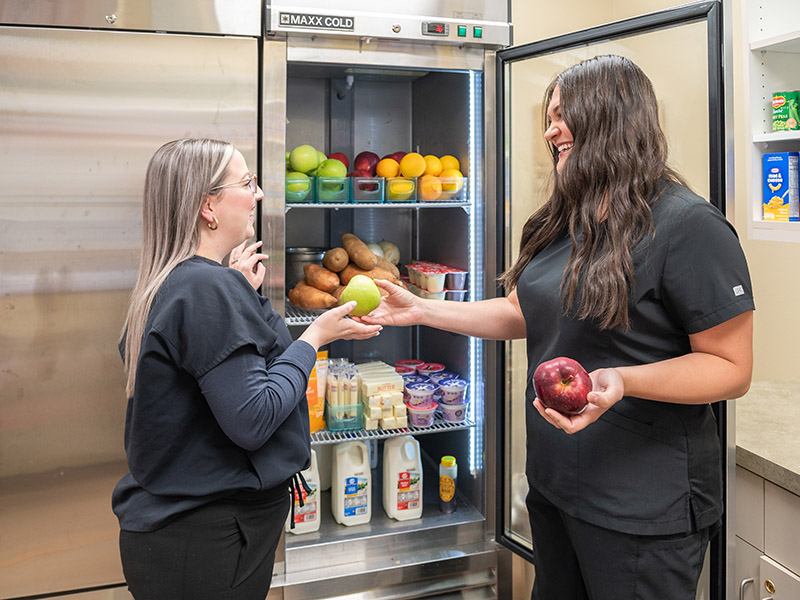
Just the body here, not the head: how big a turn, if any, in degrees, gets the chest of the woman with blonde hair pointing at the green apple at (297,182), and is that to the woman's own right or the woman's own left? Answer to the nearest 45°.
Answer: approximately 90° to the woman's own left

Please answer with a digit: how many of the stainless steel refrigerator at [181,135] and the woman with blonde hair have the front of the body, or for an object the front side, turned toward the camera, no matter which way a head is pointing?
1

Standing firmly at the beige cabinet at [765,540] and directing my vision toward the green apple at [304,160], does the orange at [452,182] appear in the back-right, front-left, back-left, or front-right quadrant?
front-right

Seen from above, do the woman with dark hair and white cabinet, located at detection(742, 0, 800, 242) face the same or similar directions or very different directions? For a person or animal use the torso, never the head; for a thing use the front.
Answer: same or similar directions

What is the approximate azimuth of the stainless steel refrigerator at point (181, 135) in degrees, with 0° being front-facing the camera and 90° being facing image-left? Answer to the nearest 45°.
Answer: approximately 0°

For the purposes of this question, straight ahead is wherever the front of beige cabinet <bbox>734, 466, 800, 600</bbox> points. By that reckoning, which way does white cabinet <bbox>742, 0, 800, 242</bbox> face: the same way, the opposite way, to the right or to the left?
the same way

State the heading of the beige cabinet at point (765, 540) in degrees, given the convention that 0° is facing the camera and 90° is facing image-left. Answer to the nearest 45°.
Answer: approximately 45°

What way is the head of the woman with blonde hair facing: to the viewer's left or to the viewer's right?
to the viewer's right

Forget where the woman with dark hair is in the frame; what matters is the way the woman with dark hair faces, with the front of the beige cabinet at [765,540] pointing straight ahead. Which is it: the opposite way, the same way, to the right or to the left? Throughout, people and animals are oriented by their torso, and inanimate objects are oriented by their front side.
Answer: the same way

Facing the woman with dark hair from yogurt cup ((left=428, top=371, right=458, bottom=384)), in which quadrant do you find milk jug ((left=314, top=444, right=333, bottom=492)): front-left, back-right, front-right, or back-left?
back-right

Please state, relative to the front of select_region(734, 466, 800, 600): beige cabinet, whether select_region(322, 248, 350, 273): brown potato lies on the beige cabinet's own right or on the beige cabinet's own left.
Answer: on the beige cabinet's own right

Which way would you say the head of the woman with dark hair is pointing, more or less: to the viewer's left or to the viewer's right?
to the viewer's left

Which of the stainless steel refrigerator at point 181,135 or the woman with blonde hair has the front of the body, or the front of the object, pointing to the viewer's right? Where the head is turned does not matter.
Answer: the woman with blonde hair
